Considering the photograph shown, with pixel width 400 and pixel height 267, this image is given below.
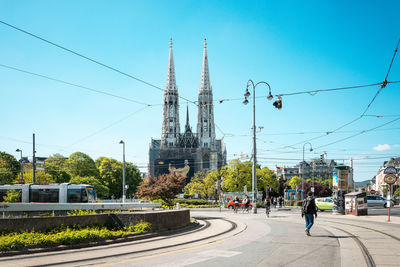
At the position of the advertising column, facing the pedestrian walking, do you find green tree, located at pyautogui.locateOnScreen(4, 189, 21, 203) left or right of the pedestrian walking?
right

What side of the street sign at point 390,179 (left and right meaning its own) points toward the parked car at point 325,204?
back

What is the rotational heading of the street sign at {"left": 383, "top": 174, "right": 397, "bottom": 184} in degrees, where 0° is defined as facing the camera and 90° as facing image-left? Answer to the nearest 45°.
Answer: approximately 0°

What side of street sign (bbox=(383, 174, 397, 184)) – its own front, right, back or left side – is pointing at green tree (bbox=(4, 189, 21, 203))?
right

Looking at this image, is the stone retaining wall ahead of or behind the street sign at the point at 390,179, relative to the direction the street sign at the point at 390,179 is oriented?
ahead

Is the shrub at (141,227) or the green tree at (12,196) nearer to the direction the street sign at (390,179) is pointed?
the shrub

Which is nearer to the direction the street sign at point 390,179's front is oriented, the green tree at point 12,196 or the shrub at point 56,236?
the shrub

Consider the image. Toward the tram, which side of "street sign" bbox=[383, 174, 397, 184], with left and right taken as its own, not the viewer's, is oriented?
right

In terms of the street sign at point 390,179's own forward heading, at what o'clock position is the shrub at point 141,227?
The shrub is roughly at 1 o'clock from the street sign.

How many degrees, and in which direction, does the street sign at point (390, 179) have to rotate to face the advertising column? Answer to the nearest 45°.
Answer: approximately 180°

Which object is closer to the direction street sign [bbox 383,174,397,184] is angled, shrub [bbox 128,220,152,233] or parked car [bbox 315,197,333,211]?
the shrub
